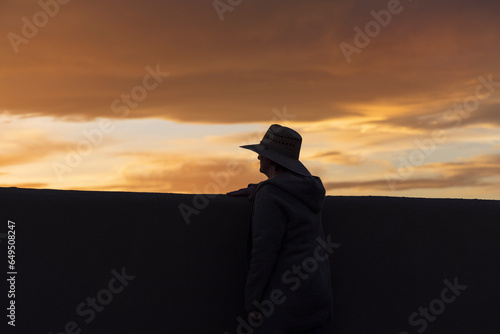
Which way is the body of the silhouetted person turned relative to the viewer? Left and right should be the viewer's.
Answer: facing away from the viewer and to the left of the viewer
